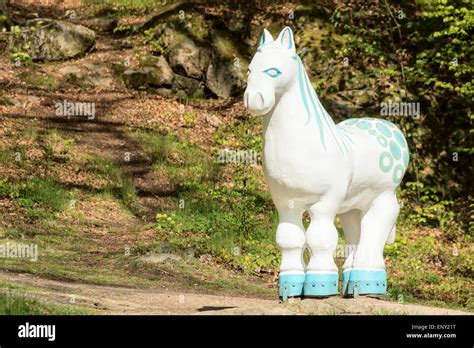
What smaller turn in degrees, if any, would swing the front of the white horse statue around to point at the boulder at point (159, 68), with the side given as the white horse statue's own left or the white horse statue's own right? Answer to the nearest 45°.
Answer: approximately 135° to the white horse statue's own right

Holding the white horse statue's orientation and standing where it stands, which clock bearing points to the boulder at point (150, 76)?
The boulder is roughly at 4 o'clock from the white horse statue.

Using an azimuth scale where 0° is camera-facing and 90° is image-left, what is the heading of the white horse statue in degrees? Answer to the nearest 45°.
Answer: approximately 45°

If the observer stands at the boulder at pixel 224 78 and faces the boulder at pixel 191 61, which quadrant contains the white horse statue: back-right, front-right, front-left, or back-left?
back-left

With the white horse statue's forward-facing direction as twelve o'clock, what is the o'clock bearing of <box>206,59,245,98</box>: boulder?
The boulder is roughly at 4 o'clock from the white horse statue.

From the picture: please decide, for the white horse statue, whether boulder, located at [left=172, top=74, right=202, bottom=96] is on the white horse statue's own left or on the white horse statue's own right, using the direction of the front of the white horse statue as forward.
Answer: on the white horse statue's own right
